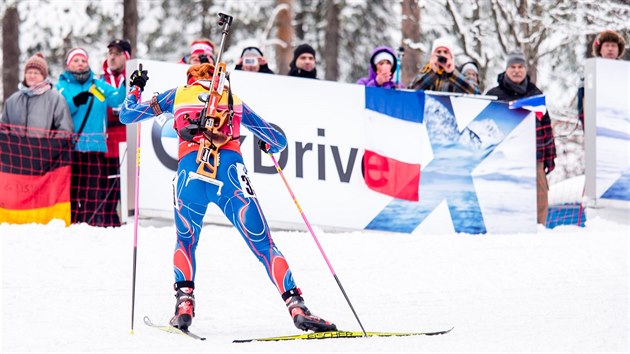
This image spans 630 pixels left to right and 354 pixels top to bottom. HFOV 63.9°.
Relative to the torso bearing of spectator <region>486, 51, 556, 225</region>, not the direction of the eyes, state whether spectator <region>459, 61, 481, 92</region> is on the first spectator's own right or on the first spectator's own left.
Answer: on the first spectator's own right

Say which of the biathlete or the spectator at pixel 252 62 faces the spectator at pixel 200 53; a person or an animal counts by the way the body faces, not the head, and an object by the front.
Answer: the biathlete

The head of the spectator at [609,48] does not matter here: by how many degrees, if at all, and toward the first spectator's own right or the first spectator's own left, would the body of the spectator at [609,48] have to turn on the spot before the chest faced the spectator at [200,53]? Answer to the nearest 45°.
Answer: approximately 45° to the first spectator's own right

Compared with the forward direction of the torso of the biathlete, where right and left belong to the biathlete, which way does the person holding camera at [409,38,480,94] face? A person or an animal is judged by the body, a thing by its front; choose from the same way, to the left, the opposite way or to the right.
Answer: the opposite way

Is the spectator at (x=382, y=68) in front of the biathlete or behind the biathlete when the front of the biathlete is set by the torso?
in front

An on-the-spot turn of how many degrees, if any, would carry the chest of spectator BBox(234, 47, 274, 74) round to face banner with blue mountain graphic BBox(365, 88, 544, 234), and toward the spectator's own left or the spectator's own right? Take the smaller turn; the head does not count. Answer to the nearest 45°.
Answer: approximately 90° to the spectator's own left

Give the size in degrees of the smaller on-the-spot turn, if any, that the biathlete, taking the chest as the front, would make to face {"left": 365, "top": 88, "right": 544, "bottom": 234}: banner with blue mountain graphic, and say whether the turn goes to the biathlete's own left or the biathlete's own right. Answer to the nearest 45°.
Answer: approximately 45° to the biathlete's own right

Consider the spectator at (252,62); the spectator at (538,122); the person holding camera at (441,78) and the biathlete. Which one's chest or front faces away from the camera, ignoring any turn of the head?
the biathlete

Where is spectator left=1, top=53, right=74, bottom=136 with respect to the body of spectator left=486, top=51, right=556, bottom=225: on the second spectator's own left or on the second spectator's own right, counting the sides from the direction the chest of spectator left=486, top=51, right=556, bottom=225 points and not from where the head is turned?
on the second spectator's own right
